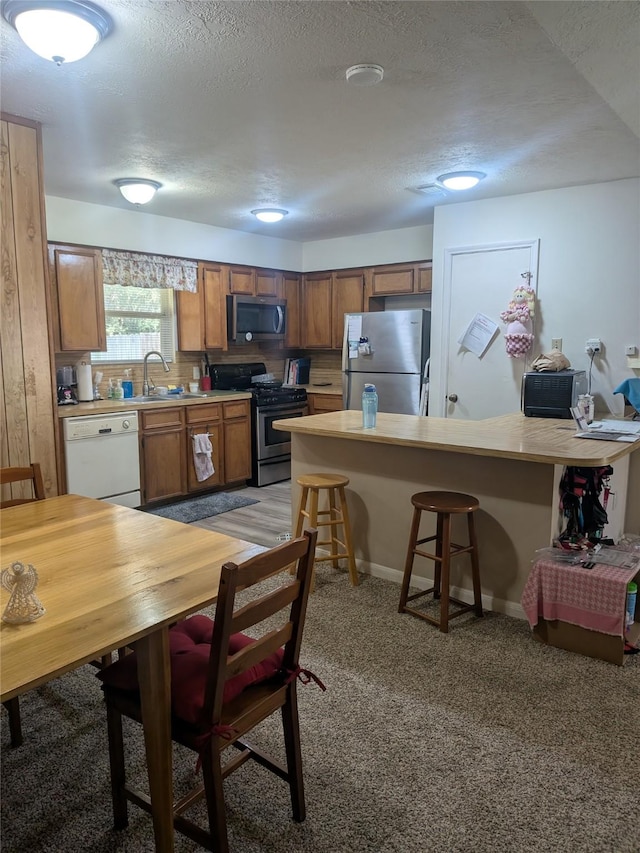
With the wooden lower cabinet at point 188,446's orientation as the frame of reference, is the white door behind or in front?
in front

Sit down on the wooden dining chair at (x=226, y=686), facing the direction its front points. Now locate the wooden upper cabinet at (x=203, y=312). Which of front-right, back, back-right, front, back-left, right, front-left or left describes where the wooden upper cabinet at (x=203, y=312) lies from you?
front-right

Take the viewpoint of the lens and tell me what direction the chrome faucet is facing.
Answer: facing the viewer and to the right of the viewer

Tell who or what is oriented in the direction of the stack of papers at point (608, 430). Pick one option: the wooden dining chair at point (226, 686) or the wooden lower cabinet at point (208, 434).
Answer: the wooden lower cabinet

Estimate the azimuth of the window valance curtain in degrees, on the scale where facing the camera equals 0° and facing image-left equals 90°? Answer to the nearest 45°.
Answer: approximately 315°

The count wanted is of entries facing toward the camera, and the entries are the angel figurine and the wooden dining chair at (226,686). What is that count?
1

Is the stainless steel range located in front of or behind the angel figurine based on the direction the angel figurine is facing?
behind

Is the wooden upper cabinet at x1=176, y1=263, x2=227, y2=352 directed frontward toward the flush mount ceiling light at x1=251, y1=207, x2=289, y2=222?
yes

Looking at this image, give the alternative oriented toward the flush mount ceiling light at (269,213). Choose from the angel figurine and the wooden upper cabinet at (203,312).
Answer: the wooden upper cabinet

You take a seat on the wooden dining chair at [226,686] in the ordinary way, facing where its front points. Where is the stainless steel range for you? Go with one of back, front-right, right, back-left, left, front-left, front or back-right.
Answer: front-right

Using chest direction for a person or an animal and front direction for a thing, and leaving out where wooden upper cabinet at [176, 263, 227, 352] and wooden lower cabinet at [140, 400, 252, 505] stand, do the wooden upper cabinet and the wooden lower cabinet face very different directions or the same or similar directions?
same or similar directions

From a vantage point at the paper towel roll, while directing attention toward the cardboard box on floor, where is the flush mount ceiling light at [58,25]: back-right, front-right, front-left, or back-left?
front-right

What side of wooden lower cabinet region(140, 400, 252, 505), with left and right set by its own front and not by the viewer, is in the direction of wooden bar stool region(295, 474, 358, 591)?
front

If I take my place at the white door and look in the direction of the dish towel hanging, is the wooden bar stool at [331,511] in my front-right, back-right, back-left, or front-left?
front-left
